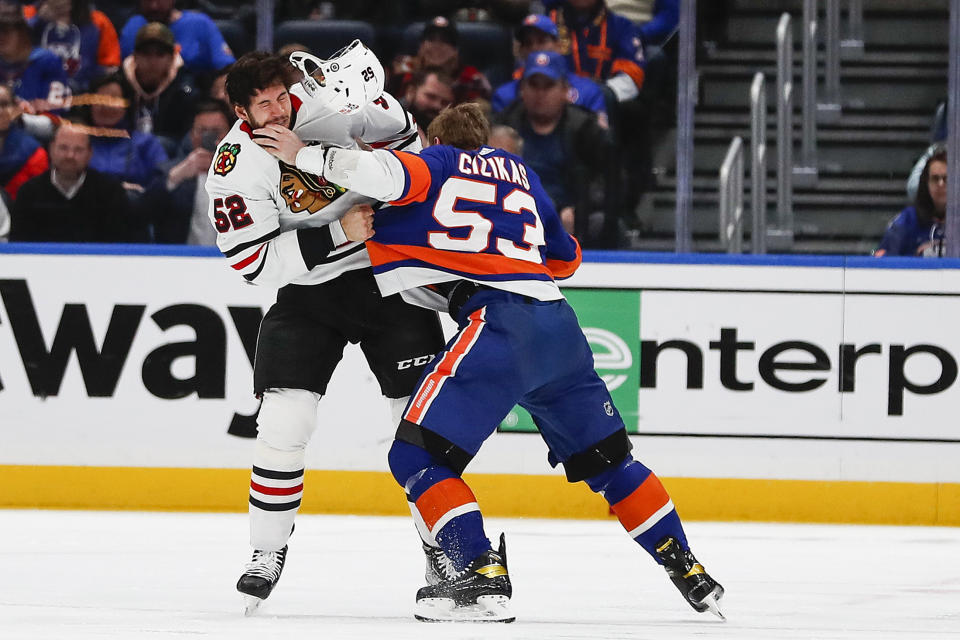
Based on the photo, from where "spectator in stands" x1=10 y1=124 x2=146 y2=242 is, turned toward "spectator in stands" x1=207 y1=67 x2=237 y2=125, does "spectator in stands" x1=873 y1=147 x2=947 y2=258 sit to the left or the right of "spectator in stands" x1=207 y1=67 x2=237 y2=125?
right

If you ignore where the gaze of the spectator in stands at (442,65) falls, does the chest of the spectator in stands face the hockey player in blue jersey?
yes

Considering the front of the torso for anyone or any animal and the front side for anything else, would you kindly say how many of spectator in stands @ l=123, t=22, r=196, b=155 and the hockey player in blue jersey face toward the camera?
1

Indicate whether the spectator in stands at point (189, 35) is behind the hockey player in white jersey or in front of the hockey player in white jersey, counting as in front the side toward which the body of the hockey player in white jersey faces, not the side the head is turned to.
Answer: behind

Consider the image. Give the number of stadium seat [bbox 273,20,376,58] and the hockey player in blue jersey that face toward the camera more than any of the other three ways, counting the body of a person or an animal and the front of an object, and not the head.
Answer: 1

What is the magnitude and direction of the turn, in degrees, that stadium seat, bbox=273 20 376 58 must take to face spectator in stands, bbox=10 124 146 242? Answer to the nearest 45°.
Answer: approximately 45° to its right

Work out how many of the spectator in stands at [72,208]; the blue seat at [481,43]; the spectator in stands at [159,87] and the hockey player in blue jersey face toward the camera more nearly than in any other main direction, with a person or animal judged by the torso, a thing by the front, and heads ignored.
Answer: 3

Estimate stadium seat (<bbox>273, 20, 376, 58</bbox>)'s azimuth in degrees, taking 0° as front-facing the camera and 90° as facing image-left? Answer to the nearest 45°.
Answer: approximately 0°

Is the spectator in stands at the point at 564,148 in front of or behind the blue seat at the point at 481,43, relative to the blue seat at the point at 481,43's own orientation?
in front

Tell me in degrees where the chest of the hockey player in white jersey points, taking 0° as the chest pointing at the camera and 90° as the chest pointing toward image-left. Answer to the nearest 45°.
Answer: approximately 315°
